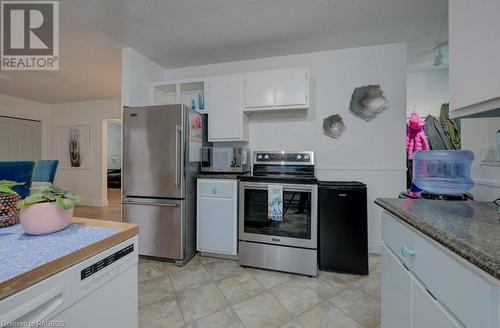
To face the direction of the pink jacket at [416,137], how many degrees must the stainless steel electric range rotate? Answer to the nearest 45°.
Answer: approximately 135° to its left

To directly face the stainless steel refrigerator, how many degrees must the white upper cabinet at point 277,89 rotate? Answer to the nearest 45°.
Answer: approximately 90° to its right

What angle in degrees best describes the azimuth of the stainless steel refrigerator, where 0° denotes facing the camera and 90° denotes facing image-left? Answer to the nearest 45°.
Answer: approximately 0°

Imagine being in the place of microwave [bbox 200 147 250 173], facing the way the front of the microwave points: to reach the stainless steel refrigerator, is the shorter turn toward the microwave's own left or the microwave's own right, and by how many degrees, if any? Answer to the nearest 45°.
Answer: approximately 90° to the microwave's own right

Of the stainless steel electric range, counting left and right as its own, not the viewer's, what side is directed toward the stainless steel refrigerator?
right

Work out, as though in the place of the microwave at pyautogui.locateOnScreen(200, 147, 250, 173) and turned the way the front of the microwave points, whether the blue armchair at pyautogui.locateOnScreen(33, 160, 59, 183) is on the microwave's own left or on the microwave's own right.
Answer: on the microwave's own right

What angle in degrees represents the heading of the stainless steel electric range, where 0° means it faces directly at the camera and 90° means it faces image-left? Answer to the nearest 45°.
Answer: approximately 0°
